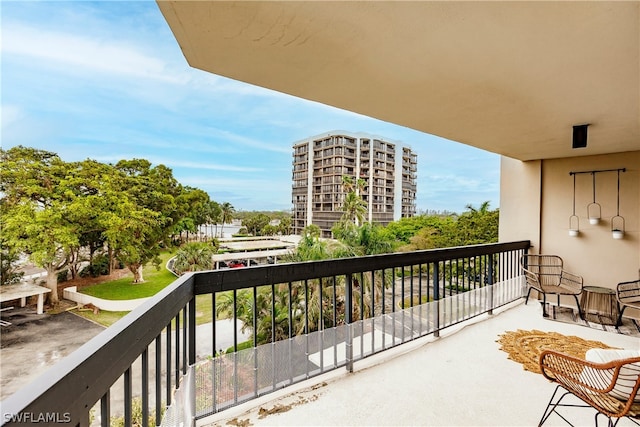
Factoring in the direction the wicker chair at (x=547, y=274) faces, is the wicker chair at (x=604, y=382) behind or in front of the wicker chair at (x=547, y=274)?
in front

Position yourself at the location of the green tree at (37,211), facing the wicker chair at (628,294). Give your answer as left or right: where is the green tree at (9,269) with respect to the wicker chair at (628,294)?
right

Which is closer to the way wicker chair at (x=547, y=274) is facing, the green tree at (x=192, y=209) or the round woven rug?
the round woven rug

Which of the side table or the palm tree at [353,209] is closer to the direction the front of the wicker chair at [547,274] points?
the side table

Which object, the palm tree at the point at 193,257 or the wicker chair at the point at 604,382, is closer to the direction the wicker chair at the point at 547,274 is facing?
the wicker chair

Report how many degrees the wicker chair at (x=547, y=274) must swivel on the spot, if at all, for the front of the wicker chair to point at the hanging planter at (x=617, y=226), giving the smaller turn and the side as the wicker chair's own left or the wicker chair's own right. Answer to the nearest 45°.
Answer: approximately 45° to the wicker chair's own left

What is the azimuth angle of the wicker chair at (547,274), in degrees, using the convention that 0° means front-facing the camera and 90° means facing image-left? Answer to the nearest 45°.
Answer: approximately 315°

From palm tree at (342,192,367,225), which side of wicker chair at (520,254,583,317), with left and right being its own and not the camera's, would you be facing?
back

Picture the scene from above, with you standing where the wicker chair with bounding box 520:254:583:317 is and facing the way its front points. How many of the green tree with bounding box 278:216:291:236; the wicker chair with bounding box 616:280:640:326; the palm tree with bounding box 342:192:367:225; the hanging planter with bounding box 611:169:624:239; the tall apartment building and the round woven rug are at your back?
3
